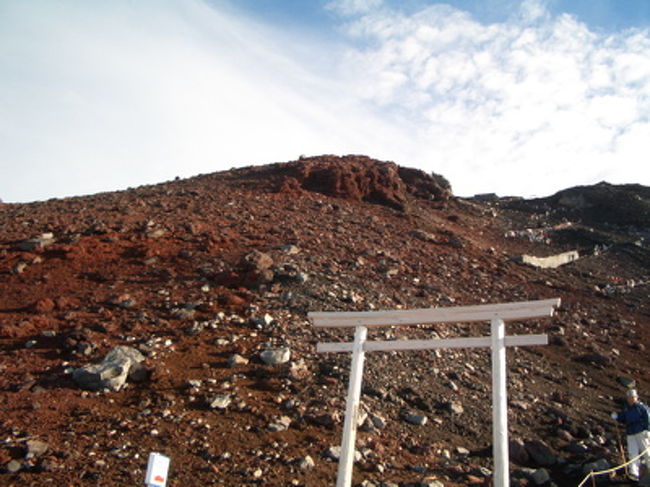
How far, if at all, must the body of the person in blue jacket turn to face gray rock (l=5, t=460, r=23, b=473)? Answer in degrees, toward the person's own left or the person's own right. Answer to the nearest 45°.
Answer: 0° — they already face it

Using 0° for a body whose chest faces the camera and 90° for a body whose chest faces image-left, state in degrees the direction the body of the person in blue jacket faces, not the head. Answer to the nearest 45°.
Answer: approximately 45°

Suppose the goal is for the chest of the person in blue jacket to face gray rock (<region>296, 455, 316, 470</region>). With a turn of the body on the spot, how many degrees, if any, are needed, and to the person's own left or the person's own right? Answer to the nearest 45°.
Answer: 0° — they already face it

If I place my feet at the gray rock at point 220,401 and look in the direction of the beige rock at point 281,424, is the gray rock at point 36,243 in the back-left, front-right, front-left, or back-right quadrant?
back-left

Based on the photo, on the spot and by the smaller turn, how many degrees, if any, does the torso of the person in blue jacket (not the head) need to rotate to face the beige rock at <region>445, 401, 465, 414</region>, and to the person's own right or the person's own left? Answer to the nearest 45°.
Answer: approximately 45° to the person's own right
